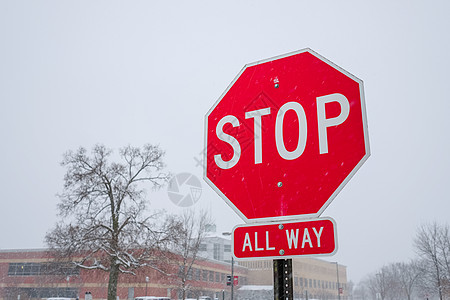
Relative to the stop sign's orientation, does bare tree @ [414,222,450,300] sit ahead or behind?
behind

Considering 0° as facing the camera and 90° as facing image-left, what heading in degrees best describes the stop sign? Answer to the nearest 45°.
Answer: approximately 45°
